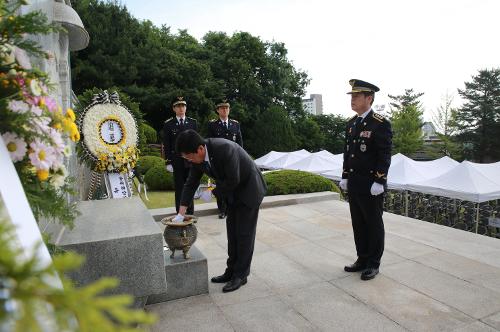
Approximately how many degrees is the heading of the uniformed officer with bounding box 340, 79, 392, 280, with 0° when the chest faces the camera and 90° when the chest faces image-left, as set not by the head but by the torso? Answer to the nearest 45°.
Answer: approximately 45°

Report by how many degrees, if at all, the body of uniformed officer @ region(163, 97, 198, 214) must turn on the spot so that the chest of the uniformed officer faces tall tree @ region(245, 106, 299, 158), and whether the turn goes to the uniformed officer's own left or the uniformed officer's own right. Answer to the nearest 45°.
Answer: approximately 180°

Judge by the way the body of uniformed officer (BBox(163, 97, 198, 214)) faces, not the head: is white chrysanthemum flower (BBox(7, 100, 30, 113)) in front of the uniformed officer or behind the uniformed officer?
in front

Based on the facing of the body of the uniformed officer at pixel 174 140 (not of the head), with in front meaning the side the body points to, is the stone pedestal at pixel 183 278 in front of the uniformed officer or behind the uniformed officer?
in front

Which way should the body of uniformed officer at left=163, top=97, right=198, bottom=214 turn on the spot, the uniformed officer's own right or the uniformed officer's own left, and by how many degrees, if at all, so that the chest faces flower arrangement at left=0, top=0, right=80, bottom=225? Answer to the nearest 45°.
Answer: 0° — they already face it

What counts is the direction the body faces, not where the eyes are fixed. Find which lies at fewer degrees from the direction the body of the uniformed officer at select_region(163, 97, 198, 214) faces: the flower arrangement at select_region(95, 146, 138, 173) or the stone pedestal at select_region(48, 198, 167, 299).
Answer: the stone pedestal

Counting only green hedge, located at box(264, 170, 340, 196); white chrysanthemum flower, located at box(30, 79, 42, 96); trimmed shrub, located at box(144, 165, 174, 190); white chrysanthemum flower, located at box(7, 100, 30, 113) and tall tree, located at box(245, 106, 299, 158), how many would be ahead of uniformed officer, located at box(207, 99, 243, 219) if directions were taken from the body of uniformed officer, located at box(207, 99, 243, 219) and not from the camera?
2

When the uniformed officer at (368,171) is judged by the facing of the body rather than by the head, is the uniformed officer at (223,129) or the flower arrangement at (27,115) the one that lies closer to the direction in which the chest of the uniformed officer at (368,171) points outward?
the flower arrangement

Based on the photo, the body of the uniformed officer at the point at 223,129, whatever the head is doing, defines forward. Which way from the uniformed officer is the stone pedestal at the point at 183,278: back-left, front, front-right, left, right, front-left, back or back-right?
front

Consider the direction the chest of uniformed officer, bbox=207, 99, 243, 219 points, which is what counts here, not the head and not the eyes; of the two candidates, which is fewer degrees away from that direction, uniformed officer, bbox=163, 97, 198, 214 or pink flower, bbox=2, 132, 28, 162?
the pink flower

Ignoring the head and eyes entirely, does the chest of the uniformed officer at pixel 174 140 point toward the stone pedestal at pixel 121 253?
yes

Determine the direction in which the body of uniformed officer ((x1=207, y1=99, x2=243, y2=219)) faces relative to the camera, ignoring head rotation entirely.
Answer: toward the camera

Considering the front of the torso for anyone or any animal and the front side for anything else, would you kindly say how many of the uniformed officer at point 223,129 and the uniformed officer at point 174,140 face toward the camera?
2

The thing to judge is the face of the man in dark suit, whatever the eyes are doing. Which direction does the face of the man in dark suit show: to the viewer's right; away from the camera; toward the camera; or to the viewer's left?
to the viewer's left

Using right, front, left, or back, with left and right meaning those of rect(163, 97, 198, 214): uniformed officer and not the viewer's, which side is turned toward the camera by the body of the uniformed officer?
front
